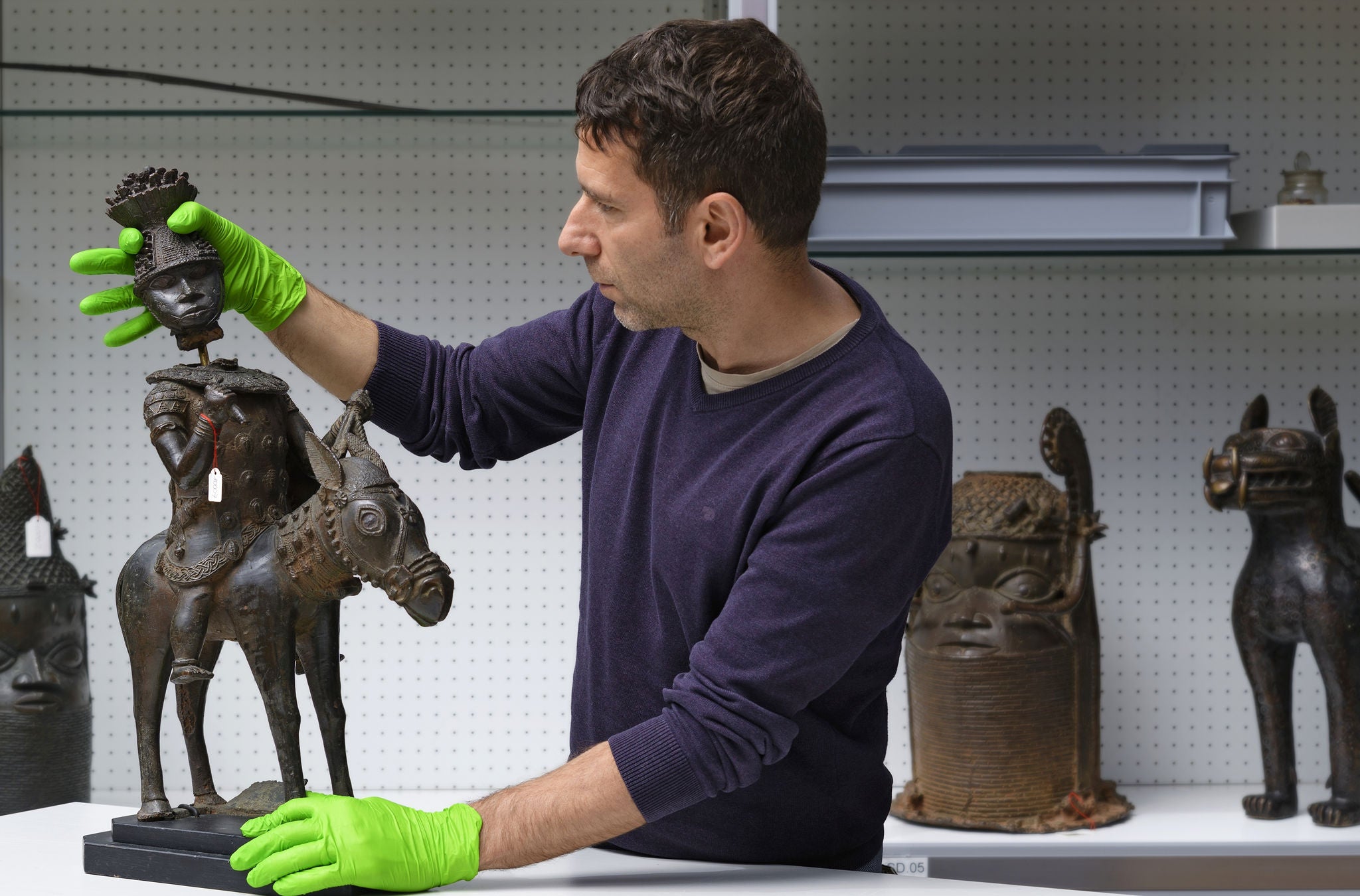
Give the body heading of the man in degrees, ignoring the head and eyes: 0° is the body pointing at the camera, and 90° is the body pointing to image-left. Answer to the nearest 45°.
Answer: approximately 45°

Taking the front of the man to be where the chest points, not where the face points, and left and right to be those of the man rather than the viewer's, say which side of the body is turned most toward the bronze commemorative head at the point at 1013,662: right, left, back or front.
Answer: back

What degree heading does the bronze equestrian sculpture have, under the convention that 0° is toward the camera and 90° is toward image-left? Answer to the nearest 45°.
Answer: approximately 315°

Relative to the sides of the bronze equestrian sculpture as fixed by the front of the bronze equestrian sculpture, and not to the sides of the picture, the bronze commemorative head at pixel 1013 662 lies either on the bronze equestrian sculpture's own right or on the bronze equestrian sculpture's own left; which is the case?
on the bronze equestrian sculpture's own left

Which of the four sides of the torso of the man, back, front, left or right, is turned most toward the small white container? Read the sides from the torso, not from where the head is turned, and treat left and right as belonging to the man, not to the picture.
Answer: back

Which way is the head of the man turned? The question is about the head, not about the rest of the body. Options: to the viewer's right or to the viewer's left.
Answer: to the viewer's left

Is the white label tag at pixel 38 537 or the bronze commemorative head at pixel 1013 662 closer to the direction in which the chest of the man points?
the white label tag

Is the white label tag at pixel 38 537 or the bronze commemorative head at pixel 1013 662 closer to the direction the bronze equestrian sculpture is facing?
the bronze commemorative head
